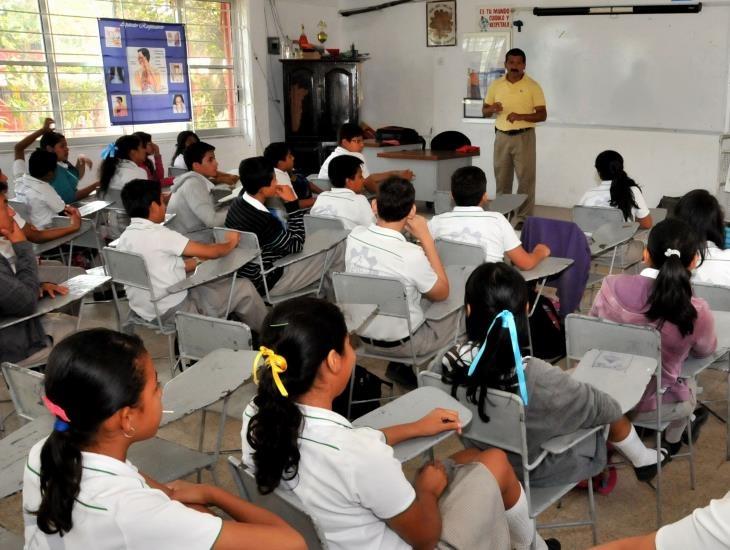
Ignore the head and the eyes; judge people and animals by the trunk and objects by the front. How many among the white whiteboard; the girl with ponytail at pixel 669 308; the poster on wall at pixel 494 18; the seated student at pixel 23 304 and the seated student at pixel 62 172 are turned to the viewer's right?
2

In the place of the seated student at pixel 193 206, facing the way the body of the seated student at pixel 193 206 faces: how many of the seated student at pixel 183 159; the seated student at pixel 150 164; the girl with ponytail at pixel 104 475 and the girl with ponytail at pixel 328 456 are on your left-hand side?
2

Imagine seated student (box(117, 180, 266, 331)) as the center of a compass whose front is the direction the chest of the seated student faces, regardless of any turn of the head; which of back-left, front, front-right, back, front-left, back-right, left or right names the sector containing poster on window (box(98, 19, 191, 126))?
front-left

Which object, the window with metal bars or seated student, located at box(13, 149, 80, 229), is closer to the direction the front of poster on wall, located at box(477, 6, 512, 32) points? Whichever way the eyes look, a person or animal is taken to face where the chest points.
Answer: the seated student

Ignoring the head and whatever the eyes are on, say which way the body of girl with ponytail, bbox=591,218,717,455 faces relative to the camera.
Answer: away from the camera

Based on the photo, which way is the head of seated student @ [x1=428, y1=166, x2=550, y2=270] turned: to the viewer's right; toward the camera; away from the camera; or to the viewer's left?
away from the camera

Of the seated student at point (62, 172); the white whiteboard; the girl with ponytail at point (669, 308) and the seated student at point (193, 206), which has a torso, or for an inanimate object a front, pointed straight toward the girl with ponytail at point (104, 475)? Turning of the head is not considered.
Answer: the white whiteboard

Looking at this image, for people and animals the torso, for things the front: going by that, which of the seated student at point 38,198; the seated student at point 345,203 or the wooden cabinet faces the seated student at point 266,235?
the wooden cabinet

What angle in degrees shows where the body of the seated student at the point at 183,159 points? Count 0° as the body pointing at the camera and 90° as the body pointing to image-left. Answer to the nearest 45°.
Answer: approximately 270°

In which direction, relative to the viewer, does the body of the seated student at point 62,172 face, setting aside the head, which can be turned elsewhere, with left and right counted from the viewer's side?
facing to the right of the viewer

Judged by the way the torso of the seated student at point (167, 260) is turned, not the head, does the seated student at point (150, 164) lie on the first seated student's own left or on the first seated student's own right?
on the first seated student's own left

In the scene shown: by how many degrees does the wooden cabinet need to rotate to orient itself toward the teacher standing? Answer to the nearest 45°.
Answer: approximately 45° to its left

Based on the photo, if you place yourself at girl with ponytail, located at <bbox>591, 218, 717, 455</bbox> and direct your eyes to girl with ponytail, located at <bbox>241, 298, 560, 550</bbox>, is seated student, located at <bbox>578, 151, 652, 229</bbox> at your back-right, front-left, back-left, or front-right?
back-right

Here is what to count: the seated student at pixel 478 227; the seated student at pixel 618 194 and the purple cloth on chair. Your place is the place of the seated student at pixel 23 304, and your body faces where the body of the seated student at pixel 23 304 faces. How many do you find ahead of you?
3
